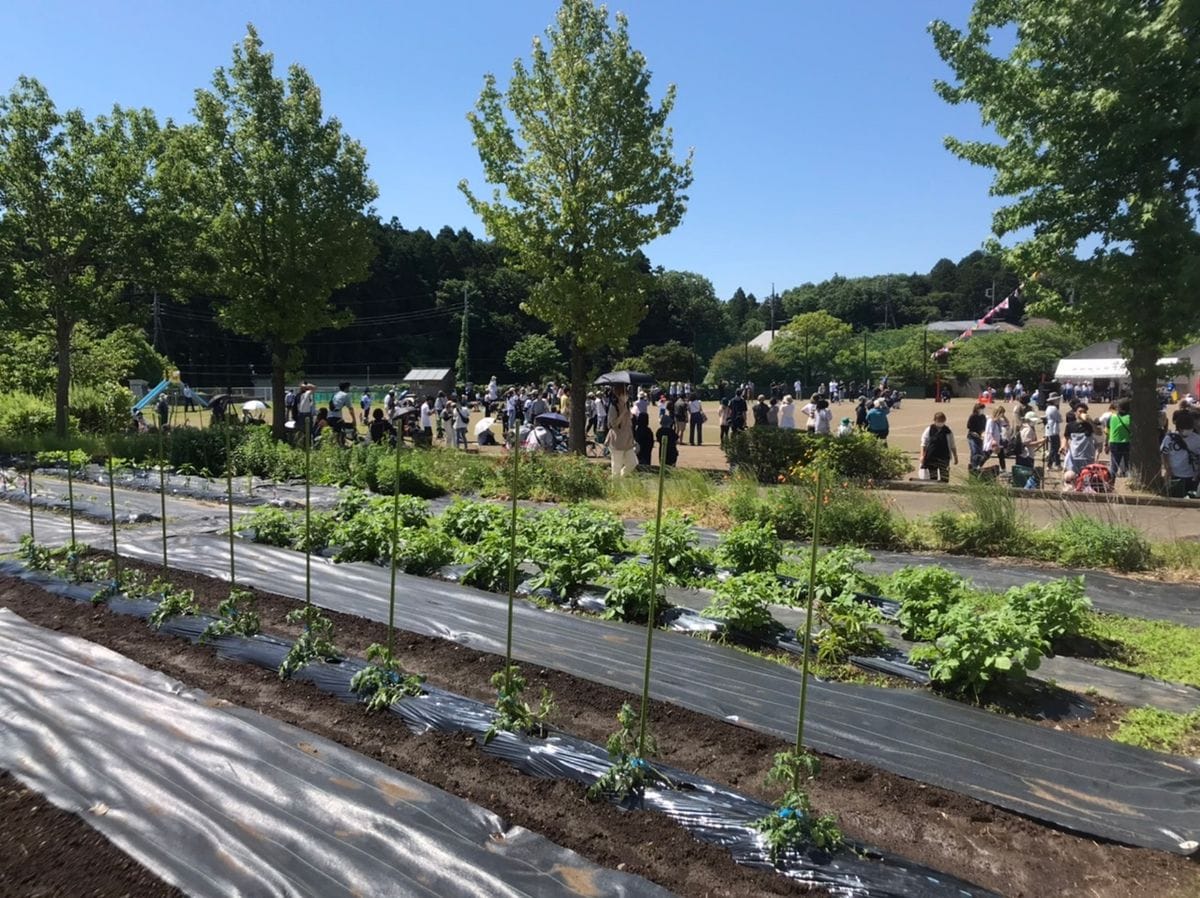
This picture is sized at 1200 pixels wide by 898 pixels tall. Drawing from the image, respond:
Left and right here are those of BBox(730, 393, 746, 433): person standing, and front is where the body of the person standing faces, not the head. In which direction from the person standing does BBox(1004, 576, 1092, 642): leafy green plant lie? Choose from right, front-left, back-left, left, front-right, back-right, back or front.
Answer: back

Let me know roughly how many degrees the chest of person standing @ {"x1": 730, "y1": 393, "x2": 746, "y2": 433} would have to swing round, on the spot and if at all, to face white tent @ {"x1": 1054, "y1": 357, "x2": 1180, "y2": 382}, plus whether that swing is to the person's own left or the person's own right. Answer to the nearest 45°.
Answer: approximately 45° to the person's own right

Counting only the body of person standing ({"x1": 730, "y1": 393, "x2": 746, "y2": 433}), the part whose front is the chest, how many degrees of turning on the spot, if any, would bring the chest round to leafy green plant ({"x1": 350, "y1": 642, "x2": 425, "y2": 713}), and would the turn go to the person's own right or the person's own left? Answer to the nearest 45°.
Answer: approximately 180°

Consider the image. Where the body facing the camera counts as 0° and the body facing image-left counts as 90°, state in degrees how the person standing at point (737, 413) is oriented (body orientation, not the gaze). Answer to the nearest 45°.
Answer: approximately 180°

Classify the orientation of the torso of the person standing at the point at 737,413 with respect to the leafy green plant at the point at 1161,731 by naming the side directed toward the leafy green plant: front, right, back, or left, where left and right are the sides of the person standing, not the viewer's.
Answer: back

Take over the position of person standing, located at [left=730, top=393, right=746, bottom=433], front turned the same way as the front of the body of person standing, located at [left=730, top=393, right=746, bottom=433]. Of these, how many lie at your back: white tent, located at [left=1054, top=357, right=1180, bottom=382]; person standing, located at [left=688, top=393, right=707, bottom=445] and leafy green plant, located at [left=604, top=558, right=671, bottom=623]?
1

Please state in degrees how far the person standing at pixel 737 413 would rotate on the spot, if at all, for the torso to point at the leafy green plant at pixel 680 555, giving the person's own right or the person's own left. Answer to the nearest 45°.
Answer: approximately 180°

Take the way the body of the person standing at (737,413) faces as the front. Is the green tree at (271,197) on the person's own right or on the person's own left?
on the person's own left

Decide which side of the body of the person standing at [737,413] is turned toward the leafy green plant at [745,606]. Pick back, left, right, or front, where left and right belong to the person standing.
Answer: back

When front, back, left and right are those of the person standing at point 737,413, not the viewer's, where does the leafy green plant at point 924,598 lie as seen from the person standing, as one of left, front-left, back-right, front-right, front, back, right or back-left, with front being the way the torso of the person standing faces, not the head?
back

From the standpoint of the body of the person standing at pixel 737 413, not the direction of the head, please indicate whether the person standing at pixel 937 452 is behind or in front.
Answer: behind
